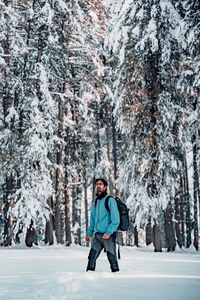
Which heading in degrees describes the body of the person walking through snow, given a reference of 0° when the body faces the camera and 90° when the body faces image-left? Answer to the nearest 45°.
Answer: approximately 45°
